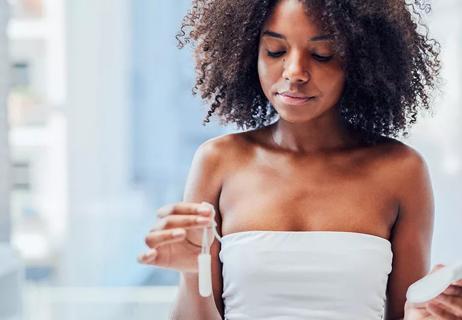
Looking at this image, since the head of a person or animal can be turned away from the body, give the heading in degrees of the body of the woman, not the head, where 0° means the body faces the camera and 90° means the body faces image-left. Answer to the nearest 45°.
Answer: approximately 0°
